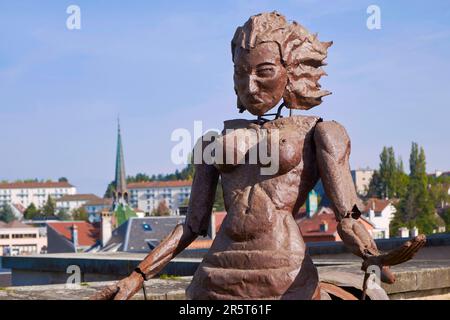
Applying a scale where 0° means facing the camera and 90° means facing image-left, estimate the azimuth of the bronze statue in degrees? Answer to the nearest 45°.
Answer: approximately 45°
